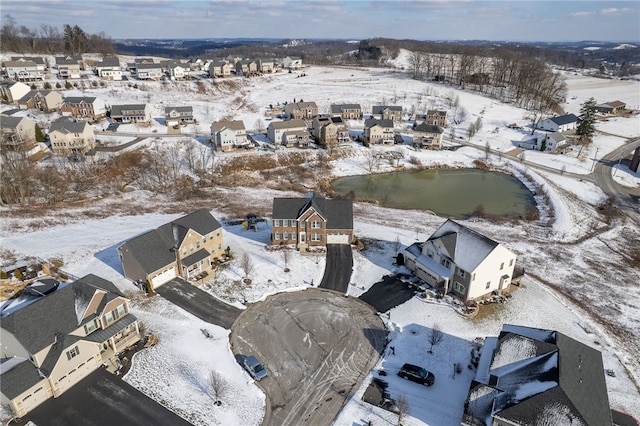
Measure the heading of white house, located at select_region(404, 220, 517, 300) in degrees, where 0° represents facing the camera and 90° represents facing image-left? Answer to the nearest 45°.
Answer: approximately 45°

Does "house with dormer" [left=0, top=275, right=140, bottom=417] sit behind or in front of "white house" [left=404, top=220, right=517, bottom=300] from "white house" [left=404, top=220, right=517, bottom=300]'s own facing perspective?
in front

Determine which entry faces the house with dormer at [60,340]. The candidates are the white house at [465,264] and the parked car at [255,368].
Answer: the white house

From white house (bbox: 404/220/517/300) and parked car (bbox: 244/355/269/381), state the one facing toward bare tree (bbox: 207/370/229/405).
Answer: the white house

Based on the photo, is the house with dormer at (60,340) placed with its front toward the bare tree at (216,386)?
yes

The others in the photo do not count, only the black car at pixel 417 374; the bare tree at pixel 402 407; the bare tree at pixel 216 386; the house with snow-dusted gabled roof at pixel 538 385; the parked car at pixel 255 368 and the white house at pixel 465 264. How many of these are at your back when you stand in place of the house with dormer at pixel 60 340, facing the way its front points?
0

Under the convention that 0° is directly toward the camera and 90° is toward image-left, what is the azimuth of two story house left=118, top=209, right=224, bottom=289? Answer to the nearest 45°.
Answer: approximately 315°

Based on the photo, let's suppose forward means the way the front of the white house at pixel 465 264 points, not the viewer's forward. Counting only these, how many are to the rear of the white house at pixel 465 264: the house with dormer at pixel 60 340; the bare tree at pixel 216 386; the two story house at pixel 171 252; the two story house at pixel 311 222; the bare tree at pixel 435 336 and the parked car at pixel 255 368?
0

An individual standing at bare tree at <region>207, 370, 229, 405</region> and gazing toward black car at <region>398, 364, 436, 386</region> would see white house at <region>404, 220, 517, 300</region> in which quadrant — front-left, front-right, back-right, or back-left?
front-left

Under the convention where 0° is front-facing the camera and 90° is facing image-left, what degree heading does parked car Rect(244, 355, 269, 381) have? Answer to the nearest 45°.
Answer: approximately 315°

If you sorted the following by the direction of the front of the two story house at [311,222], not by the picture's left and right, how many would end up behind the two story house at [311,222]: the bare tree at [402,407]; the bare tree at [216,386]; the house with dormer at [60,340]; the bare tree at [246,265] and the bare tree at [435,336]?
0

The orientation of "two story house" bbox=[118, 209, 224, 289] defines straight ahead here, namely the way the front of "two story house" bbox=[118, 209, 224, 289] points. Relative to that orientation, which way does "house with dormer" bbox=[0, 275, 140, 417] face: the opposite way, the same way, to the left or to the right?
the same way

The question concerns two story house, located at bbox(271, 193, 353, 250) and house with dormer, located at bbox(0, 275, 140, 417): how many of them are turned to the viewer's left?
0

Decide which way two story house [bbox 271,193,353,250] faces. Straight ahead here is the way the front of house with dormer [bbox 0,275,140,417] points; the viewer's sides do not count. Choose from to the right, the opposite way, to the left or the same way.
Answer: to the right

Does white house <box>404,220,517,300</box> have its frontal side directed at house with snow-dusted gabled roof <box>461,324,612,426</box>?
no

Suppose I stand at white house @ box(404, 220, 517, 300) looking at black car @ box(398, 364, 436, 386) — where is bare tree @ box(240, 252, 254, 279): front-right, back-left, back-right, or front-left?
front-right

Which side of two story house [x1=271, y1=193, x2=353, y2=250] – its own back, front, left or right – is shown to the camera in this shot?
front

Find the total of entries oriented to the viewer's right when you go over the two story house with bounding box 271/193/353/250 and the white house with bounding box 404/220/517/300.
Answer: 0

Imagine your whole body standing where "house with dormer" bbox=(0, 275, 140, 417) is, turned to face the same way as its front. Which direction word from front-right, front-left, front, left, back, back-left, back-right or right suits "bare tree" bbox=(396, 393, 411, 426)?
front

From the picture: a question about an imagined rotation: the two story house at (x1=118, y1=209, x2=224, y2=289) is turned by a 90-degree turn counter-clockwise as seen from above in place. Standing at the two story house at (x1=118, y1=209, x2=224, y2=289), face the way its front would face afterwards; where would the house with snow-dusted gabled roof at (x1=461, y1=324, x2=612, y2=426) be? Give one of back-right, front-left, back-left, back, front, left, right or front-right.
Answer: right

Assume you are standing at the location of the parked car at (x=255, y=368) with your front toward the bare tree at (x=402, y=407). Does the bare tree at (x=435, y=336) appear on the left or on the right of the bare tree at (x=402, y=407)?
left
